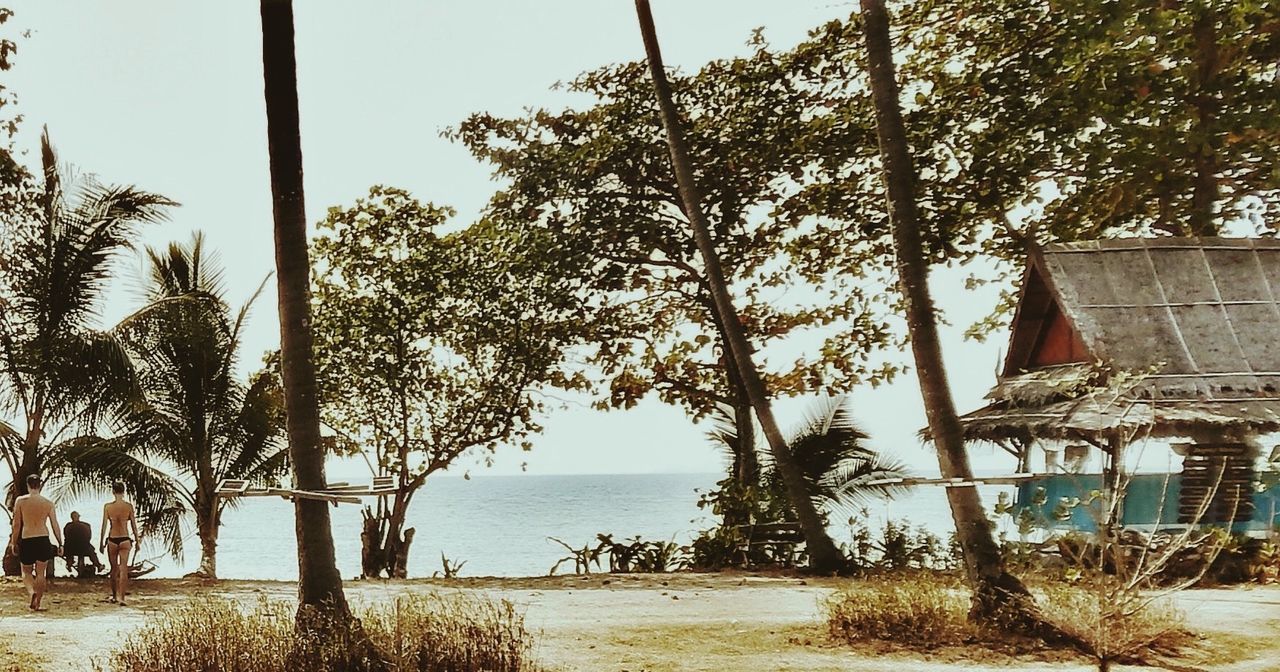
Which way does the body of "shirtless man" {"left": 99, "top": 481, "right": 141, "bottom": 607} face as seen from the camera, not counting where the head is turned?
away from the camera

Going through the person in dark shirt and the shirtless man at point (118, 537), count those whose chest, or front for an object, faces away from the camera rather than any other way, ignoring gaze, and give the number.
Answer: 2

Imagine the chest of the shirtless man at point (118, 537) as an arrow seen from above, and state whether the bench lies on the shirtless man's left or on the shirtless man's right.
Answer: on the shirtless man's right

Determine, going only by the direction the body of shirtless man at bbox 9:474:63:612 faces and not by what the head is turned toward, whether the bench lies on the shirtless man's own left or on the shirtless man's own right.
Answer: on the shirtless man's own right

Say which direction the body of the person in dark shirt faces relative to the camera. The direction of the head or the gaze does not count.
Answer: away from the camera

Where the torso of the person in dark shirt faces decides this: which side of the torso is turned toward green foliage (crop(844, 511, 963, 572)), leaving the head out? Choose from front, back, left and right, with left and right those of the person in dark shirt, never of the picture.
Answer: right

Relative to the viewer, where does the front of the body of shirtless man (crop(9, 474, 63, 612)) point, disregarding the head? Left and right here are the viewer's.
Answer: facing away from the viewer

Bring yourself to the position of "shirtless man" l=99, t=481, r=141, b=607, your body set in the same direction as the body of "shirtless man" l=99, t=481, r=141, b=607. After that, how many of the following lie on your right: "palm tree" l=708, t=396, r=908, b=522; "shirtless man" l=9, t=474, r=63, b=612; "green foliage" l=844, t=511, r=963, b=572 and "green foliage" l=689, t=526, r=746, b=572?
3

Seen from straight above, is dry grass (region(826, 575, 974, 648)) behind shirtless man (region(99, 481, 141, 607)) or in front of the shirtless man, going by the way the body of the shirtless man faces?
behind

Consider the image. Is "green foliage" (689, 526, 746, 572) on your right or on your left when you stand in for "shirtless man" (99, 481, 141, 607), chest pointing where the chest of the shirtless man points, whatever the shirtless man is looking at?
on your right

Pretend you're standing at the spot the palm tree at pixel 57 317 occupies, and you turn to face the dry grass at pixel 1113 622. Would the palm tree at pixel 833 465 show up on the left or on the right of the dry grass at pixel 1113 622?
left
